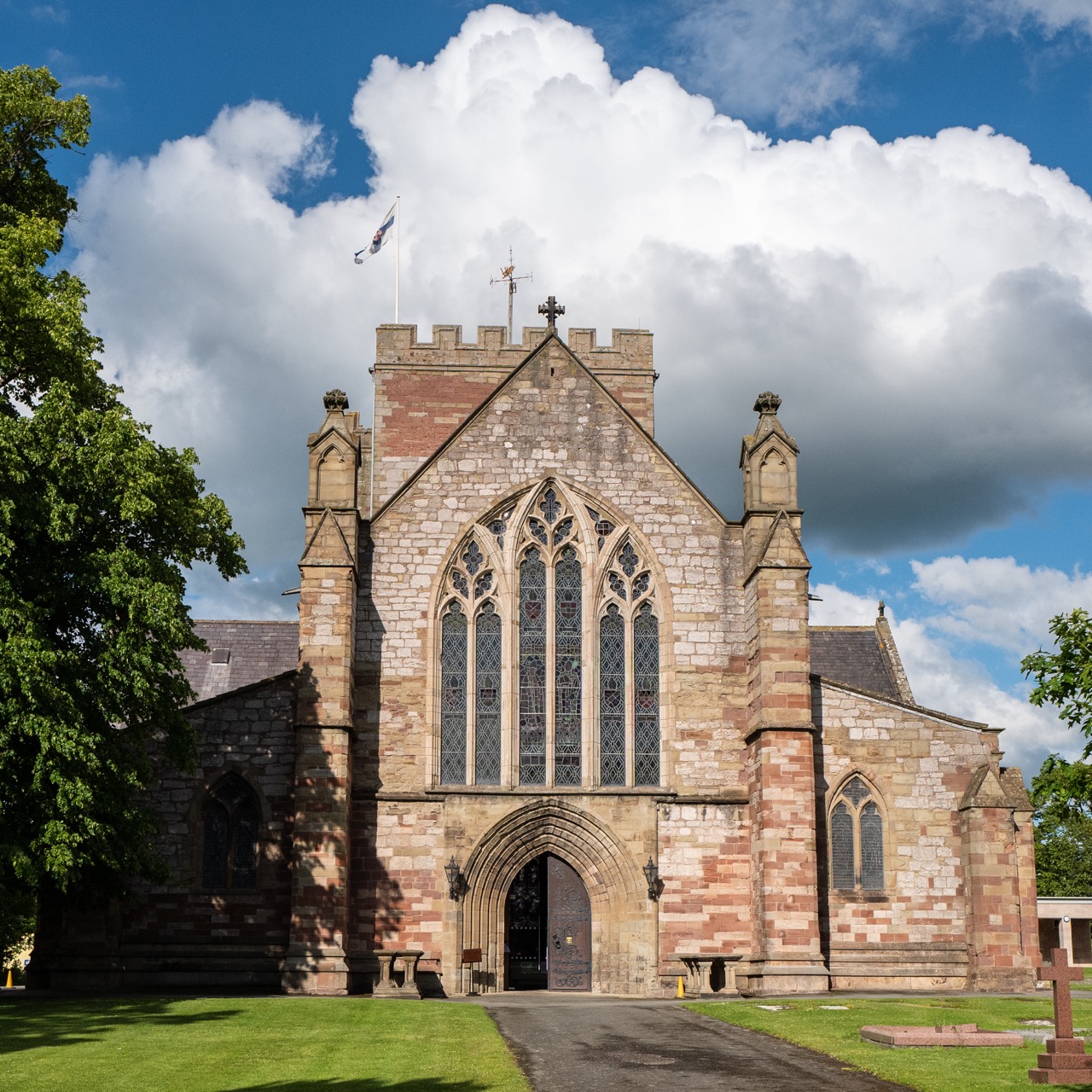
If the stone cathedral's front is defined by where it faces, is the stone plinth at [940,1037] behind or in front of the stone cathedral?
in front

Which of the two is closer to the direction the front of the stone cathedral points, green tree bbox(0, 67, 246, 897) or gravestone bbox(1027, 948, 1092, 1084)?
the gravestone

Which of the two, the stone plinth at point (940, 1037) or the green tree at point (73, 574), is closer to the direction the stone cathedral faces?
the stone plinth

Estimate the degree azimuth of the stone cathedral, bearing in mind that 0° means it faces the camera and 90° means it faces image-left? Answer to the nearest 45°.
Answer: approximately 0°

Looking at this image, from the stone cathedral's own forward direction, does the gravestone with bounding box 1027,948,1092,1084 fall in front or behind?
in front
